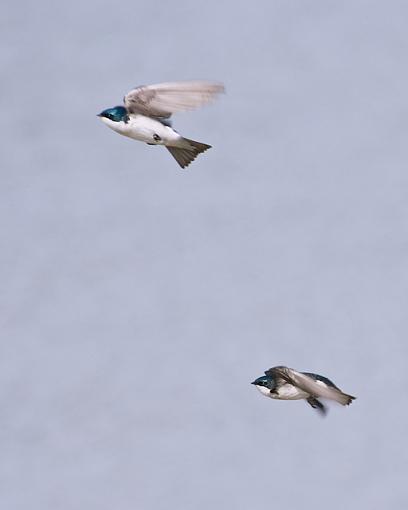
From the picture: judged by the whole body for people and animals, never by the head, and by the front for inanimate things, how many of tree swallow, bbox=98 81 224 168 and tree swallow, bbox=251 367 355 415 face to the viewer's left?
2

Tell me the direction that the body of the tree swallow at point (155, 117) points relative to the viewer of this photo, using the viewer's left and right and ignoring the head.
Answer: facing to the left of the viewer

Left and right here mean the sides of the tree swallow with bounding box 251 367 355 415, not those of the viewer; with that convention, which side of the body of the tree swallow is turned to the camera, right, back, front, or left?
left
